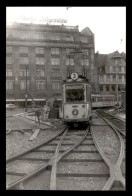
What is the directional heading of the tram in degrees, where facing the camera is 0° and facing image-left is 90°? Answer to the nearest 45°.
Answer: approximately 0°
